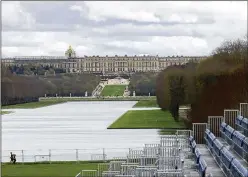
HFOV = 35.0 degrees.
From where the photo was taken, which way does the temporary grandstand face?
to the viewer's left
